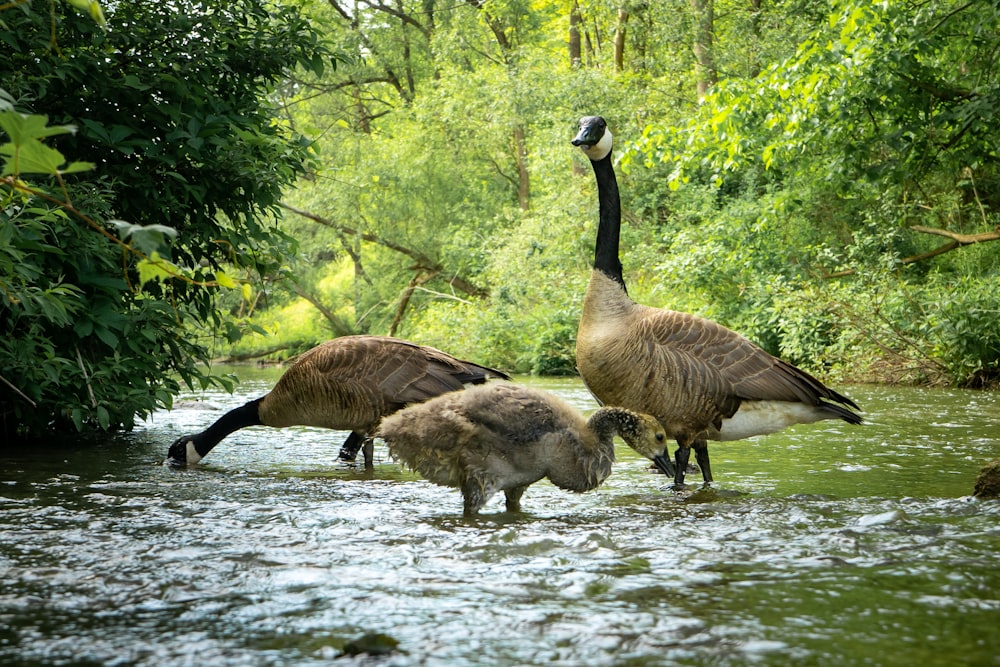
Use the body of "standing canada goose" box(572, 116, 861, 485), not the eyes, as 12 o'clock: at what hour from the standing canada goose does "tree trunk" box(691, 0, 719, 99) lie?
The tree trunk is roughly at 3 o'clock from the standing canada goose.

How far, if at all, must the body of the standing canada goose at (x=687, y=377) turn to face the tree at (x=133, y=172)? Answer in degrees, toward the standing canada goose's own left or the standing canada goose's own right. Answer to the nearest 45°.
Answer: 0° — it already faces it

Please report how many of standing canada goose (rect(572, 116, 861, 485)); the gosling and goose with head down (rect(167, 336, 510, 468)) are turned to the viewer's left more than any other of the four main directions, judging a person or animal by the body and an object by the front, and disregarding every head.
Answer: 2

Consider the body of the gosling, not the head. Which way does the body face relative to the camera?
to the viewer's right

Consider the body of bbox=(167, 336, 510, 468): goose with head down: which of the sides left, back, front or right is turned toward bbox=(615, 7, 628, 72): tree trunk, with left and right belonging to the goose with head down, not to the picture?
right

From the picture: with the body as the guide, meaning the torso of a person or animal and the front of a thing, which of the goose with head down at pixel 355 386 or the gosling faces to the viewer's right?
the gosling

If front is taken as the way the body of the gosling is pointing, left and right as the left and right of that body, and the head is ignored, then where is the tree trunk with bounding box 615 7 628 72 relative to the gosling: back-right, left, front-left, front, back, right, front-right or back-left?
left

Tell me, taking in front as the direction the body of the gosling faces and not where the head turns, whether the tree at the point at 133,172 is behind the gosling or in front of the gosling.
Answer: behind

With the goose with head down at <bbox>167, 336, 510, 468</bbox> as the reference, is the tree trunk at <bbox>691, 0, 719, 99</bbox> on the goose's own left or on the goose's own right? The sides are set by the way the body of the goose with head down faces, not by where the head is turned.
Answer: on the goose's own right

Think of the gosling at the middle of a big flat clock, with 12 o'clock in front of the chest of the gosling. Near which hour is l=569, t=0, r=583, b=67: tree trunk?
The tree trunk is roughly at 9 o'clock from the gosling.

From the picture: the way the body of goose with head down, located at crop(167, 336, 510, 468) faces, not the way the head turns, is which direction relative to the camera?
to the viewer's left

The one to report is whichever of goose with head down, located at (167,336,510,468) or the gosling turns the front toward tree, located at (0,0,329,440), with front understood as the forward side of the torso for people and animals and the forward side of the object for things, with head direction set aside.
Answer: the goose with head down

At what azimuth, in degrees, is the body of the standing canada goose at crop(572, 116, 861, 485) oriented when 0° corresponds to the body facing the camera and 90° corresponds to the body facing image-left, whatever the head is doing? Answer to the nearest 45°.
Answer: approximately 90°

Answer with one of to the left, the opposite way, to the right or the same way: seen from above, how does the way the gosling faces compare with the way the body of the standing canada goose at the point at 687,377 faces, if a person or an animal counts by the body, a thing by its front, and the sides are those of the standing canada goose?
the opposite way
